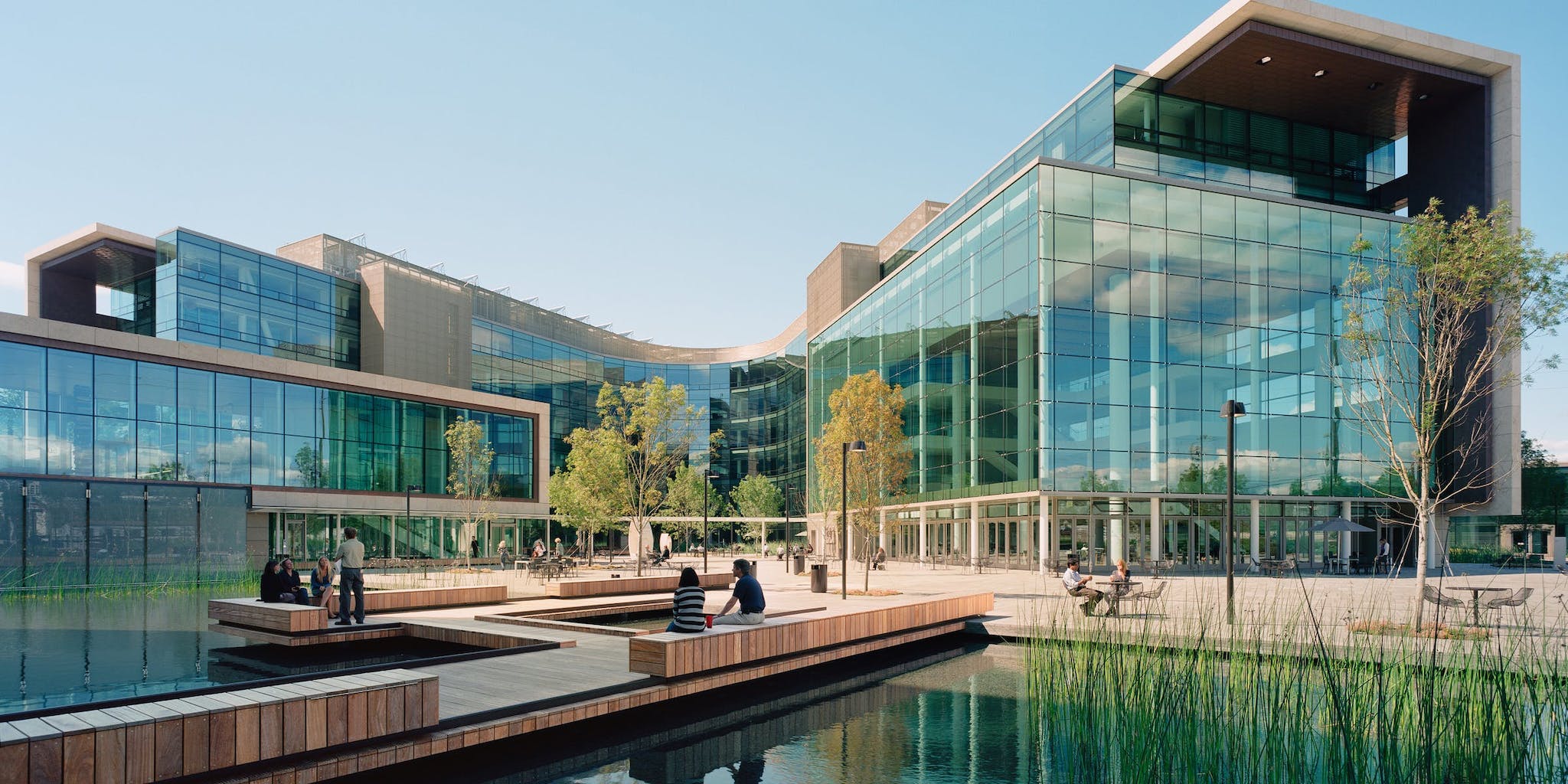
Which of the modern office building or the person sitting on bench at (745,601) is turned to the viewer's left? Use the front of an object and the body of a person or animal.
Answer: the person sitting on bench

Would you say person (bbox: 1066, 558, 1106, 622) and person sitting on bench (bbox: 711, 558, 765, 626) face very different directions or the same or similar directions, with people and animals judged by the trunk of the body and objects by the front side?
very different directions

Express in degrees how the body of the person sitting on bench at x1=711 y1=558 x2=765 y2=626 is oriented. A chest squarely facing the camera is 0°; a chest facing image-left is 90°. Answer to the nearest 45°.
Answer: approximately 90°

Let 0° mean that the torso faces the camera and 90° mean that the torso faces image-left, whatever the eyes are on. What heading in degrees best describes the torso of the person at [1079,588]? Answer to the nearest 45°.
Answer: approximately 270°
